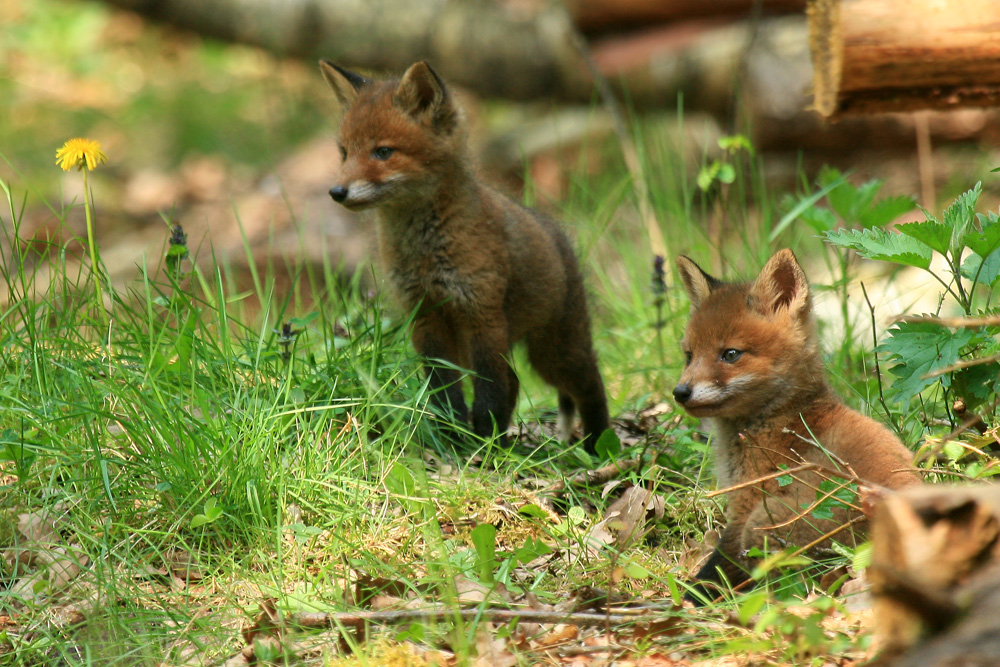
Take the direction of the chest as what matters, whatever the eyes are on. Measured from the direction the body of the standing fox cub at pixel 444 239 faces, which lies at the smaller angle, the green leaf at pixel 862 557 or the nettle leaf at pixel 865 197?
the green leaf

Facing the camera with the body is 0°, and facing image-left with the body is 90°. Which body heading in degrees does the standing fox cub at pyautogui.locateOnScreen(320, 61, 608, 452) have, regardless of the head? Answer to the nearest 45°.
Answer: approximately 45°

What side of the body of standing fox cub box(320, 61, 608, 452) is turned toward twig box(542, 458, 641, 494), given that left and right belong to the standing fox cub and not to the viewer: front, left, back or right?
left

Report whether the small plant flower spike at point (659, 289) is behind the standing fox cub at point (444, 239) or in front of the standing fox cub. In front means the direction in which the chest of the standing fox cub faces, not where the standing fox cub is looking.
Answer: behind

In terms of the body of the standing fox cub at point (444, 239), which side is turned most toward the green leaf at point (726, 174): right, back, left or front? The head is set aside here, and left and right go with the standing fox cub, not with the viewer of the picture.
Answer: back

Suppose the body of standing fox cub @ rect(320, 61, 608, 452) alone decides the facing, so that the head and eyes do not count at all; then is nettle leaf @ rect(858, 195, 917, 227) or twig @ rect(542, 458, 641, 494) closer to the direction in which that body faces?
the twig

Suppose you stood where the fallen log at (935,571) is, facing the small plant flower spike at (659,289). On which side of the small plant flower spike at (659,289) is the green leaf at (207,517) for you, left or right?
left

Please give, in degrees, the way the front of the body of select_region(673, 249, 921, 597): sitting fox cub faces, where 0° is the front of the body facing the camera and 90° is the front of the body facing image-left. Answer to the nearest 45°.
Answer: approximately 45°
